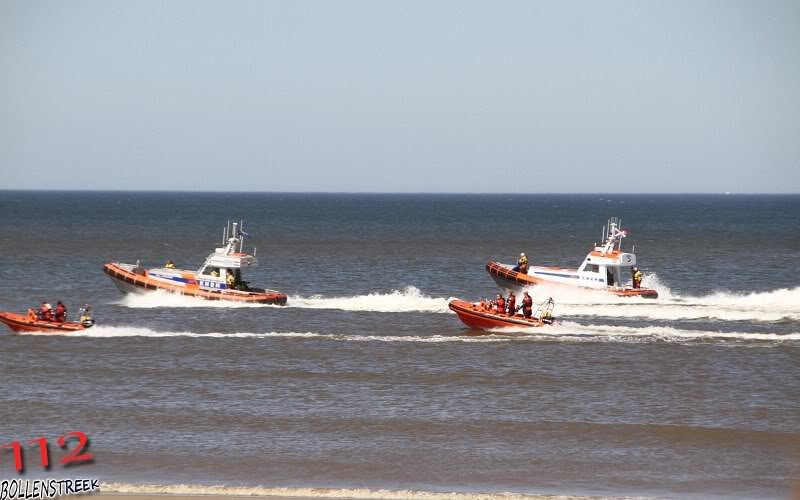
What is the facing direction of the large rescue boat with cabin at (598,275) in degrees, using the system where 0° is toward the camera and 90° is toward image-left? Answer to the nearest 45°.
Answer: approximately 90°

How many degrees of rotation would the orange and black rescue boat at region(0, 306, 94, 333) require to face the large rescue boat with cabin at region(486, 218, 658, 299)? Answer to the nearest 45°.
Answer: approximately 180°

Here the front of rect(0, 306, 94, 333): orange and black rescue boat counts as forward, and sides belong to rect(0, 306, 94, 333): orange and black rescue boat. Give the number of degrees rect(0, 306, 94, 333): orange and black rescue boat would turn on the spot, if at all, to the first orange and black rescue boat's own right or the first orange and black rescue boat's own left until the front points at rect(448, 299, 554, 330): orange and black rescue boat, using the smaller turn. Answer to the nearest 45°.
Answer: approximately 180°

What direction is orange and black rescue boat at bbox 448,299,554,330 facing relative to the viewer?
to the viewer's left

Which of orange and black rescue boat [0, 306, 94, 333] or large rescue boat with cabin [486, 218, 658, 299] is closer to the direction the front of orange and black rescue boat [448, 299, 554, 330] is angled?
the orange and black rescue boat [0, 306, 94, 333]

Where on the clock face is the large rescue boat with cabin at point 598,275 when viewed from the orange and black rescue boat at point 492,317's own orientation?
The large rescue boat with cabin is roughly at 4 o'clock from the orange and black rescue boat.

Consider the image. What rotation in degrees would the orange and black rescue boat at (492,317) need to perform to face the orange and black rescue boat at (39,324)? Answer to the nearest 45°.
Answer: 0° — it already faces it

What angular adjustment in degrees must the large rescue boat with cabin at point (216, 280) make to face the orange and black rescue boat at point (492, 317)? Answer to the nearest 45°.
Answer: approximately 135° to its left

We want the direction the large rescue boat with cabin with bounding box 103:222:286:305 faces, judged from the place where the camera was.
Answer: facing to the left of the viewer

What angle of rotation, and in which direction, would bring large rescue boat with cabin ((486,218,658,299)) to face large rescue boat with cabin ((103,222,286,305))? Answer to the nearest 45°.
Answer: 0° — it already faces it

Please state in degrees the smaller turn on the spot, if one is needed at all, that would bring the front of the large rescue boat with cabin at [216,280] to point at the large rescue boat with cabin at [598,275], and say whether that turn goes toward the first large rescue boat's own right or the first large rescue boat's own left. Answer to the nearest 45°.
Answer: approximately 180°

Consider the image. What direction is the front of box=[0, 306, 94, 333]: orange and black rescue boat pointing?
to the viewer's left
